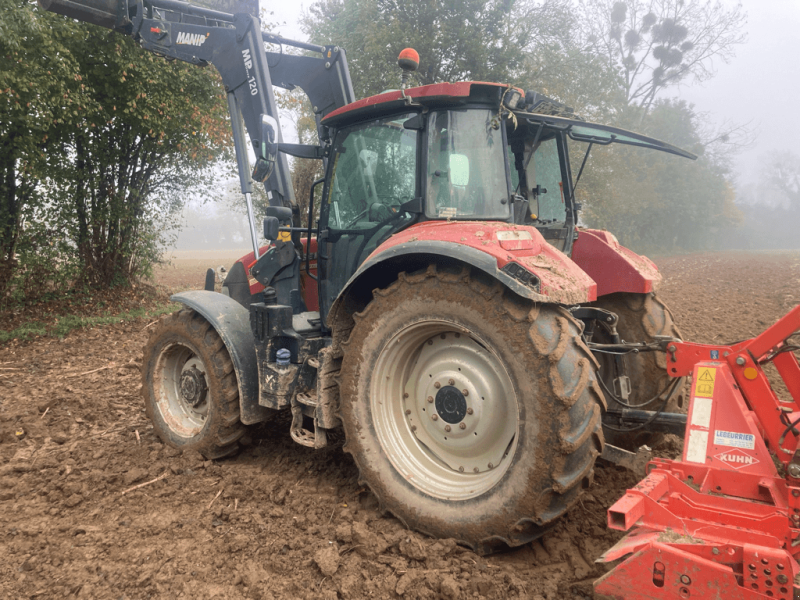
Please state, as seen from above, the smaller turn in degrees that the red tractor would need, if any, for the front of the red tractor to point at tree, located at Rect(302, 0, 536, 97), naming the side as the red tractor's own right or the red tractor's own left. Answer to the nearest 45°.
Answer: approximately 45° to the red tractor's own right

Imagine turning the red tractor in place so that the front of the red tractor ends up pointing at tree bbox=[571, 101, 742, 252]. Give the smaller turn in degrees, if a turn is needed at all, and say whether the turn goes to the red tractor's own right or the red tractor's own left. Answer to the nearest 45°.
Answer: approximately 90° to the red tractor's own right

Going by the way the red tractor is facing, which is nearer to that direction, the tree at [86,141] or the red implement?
the tree

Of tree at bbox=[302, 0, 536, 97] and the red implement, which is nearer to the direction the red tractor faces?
the tree

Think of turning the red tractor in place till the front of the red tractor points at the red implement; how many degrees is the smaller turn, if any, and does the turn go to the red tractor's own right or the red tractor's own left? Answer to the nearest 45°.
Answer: approximately 180°

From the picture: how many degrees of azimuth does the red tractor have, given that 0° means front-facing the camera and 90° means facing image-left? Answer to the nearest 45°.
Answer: approximately 135°

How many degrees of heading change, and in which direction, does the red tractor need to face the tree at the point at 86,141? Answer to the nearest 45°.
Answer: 0° — it already faces it

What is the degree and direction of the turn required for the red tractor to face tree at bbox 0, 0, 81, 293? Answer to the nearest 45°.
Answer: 0° — it already faces it
